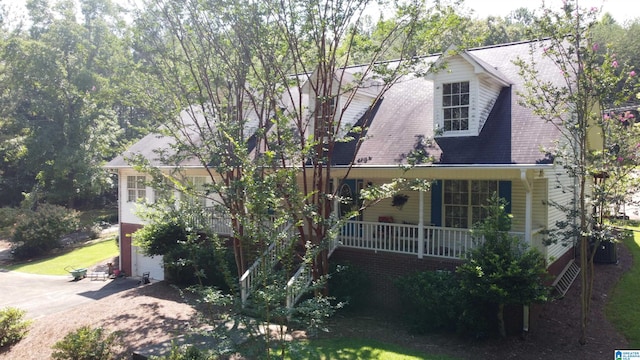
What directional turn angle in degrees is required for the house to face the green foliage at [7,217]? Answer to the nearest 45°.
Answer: approximately 90° to its right

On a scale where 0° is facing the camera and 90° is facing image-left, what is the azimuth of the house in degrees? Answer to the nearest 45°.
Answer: approximately 45°

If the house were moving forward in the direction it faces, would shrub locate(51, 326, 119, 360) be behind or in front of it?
in front

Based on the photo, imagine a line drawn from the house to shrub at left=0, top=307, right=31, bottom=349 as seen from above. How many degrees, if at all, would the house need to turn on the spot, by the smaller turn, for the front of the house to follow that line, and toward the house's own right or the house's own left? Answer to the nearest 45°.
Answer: approximately 45° to the house's own right

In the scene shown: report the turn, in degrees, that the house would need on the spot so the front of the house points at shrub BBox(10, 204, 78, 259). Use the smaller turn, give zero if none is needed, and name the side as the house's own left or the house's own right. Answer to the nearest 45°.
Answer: approximately 90° to the house's own right

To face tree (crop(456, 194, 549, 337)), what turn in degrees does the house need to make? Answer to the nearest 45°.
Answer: approximately 45° to its left

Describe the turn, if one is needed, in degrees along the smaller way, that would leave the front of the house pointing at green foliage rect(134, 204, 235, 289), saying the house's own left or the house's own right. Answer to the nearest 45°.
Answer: approximately 45° to the house's own right

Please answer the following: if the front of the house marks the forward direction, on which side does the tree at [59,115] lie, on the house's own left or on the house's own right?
on the house's own right
